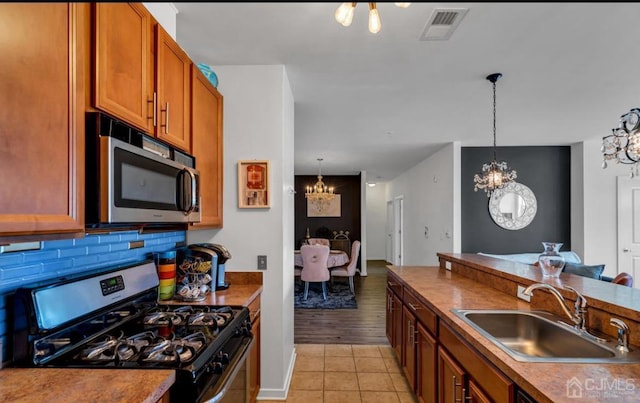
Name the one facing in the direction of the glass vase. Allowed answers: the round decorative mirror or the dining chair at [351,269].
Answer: the round decorative mirror

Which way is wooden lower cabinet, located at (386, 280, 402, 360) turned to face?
to the viewer's left

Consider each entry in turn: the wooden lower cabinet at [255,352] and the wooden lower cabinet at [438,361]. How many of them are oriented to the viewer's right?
1

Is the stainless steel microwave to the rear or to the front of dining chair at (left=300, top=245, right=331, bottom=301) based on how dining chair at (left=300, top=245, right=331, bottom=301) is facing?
to the rear

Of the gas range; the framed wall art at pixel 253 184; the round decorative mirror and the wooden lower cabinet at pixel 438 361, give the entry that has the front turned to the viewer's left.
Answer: the wooden lower cabinet

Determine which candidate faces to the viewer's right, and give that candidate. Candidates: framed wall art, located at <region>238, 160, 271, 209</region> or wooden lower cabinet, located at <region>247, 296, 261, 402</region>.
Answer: the wooden lower cabinet

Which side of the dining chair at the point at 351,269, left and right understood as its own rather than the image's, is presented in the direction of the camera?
left

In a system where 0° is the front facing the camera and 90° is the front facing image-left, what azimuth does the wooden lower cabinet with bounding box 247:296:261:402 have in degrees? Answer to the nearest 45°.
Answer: approximately 270°

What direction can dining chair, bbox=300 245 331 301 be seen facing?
away from the camera

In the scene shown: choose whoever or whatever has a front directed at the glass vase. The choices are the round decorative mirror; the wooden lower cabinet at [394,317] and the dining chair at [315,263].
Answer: the round decorative mirror

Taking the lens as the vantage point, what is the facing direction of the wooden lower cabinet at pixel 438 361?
facing to the left of the viewer

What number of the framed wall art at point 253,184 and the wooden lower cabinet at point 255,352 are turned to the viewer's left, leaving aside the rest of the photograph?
0
